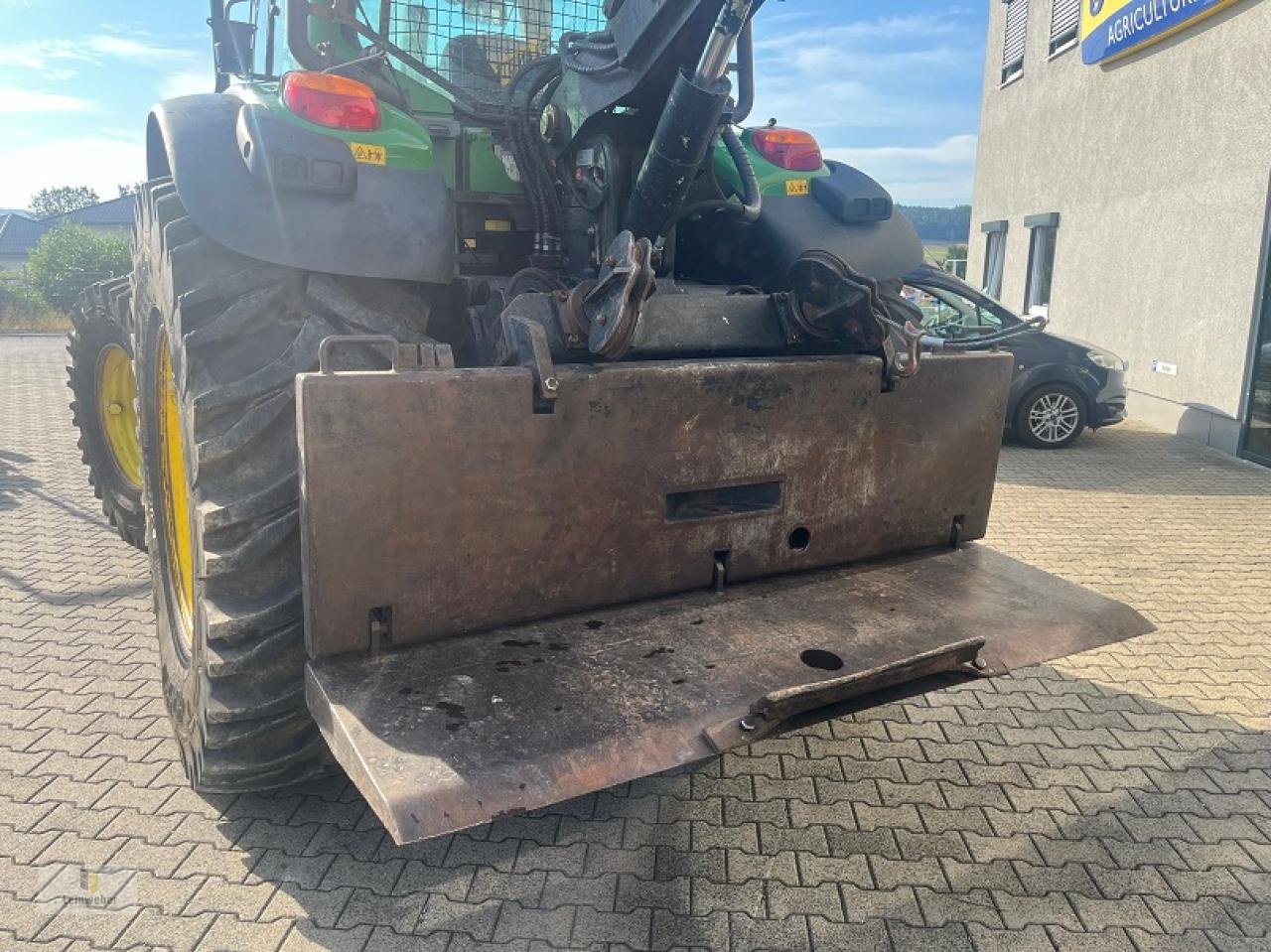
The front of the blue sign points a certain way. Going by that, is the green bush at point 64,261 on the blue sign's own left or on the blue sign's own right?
on the blue sign's own right

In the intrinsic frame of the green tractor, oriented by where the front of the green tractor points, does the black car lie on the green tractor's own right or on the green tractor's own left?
on the green tractor's own right

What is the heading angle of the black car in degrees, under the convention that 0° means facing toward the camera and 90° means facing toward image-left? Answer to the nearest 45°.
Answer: approximately 270°

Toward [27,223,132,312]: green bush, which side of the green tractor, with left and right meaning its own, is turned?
front

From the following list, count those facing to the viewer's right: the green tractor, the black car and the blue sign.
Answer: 1

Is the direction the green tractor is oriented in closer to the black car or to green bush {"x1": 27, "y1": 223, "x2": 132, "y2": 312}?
the green bush

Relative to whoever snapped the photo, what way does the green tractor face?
facing away from the viewer and to the left of the viewer

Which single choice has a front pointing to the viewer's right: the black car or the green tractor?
the black car

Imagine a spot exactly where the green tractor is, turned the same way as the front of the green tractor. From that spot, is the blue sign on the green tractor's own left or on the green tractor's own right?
on the green tractor's own right

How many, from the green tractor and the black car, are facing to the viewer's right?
1
